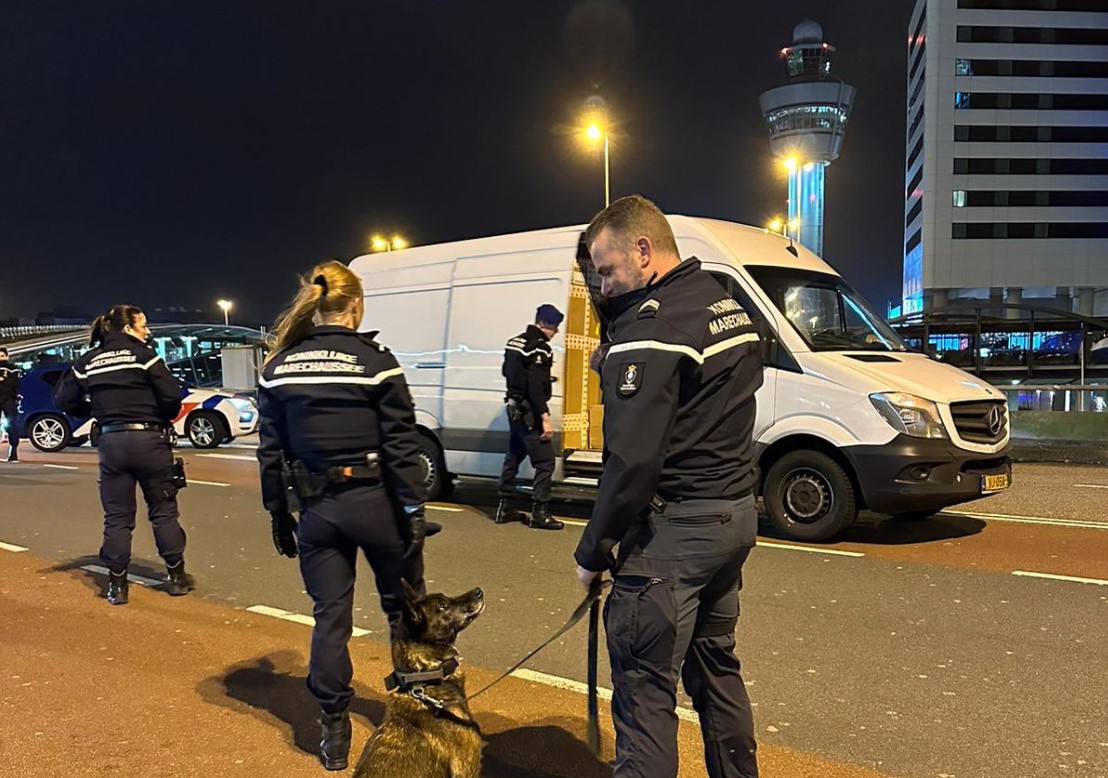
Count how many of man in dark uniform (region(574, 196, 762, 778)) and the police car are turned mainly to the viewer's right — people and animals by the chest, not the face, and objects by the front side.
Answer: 1

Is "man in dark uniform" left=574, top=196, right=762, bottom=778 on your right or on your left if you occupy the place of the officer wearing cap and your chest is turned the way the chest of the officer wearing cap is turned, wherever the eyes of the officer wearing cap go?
on your right

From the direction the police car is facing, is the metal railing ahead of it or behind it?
ahead

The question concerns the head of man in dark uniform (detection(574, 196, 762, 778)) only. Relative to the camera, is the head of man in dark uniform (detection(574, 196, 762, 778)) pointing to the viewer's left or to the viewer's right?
to the viewer's left

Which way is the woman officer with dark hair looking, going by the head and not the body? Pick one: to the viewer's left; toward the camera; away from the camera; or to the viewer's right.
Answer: to the viewer's right

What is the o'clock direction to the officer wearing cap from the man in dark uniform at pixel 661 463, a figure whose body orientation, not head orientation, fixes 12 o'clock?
The officer wearing cap is roughly at 1 o'clock from the man in dark uniform.

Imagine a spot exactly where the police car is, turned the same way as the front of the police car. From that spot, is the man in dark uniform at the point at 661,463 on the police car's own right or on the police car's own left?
on the police car's own right

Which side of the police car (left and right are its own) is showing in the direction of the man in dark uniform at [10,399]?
back

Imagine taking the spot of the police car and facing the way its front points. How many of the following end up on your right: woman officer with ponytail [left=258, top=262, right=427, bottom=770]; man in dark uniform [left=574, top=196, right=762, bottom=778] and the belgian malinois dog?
3

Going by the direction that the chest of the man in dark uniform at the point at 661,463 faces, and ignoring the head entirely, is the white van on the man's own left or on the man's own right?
on the man's own right

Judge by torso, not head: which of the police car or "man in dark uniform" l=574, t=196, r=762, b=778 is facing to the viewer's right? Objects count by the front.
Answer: the police car

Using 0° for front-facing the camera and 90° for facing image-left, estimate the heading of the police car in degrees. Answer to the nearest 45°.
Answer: approximately 270°
